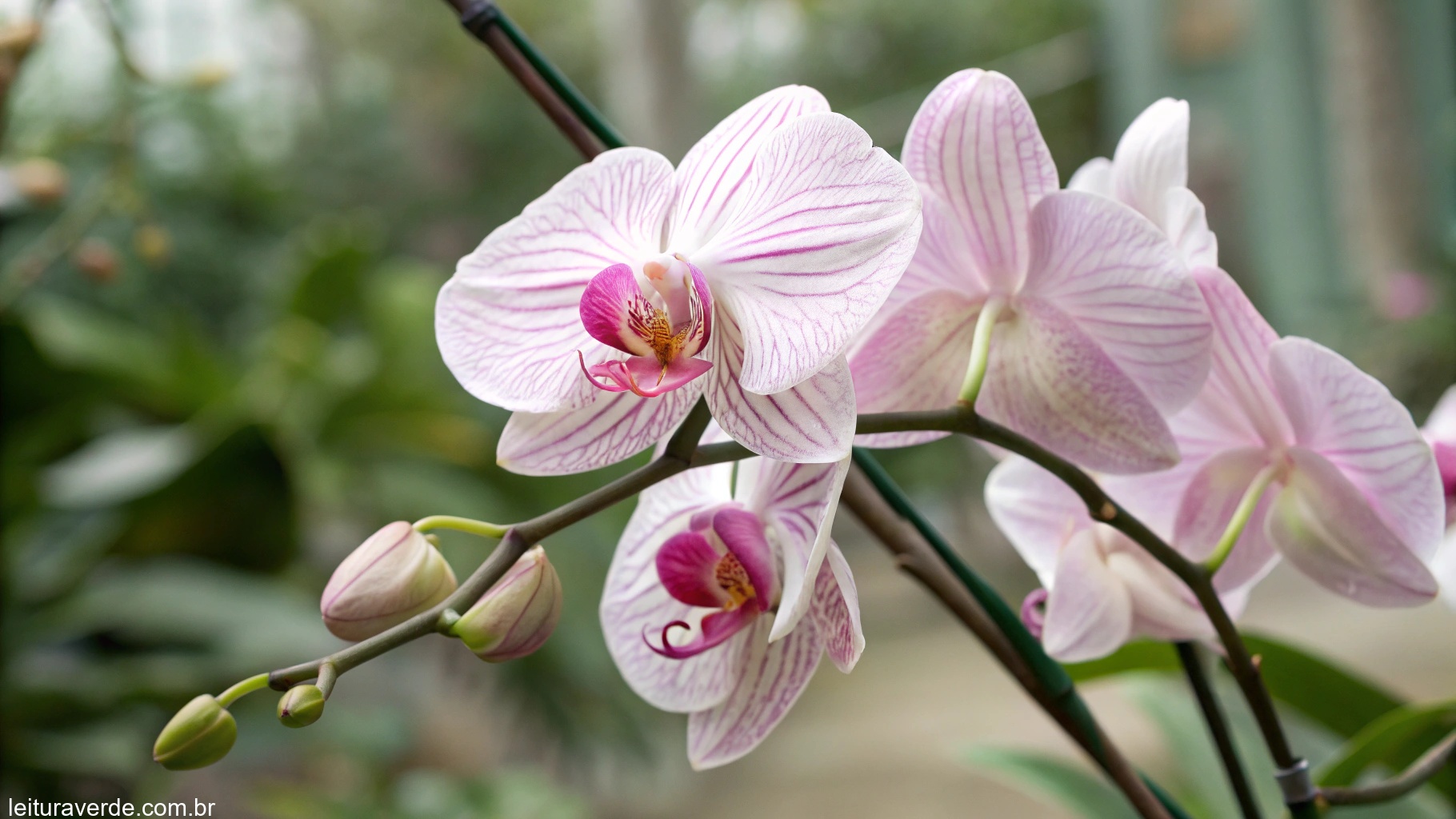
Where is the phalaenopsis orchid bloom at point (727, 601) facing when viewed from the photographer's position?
facing the viewer and to the left of the viewer
